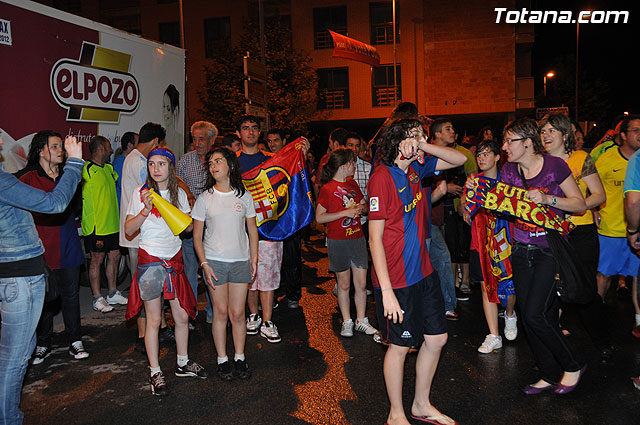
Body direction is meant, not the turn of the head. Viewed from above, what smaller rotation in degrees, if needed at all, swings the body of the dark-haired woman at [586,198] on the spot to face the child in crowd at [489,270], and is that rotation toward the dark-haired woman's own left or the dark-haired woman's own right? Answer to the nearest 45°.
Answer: approximately 45° to the dark-haired woman's own right

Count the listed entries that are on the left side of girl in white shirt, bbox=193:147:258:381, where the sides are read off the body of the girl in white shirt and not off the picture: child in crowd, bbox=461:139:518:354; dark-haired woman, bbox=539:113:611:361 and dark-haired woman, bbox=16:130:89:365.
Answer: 2

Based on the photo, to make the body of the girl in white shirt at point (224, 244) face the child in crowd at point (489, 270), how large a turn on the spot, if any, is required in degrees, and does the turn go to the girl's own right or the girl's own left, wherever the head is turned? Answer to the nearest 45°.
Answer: approximately 90° to the girl's own left

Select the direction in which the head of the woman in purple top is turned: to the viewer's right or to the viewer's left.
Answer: to the viewer's left

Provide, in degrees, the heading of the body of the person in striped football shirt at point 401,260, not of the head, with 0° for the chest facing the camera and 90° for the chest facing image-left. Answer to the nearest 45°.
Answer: approximately 315°

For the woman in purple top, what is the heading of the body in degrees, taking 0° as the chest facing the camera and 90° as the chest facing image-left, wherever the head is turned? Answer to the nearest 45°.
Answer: approximately 45°

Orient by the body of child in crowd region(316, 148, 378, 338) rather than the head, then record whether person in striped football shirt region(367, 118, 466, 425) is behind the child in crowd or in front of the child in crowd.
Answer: in front

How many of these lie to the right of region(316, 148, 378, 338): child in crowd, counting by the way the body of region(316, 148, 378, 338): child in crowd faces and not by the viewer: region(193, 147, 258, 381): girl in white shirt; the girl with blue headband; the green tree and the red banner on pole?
2

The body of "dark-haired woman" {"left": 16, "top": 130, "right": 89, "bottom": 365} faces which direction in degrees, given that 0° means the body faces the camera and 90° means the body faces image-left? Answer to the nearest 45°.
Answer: approximately 315°
